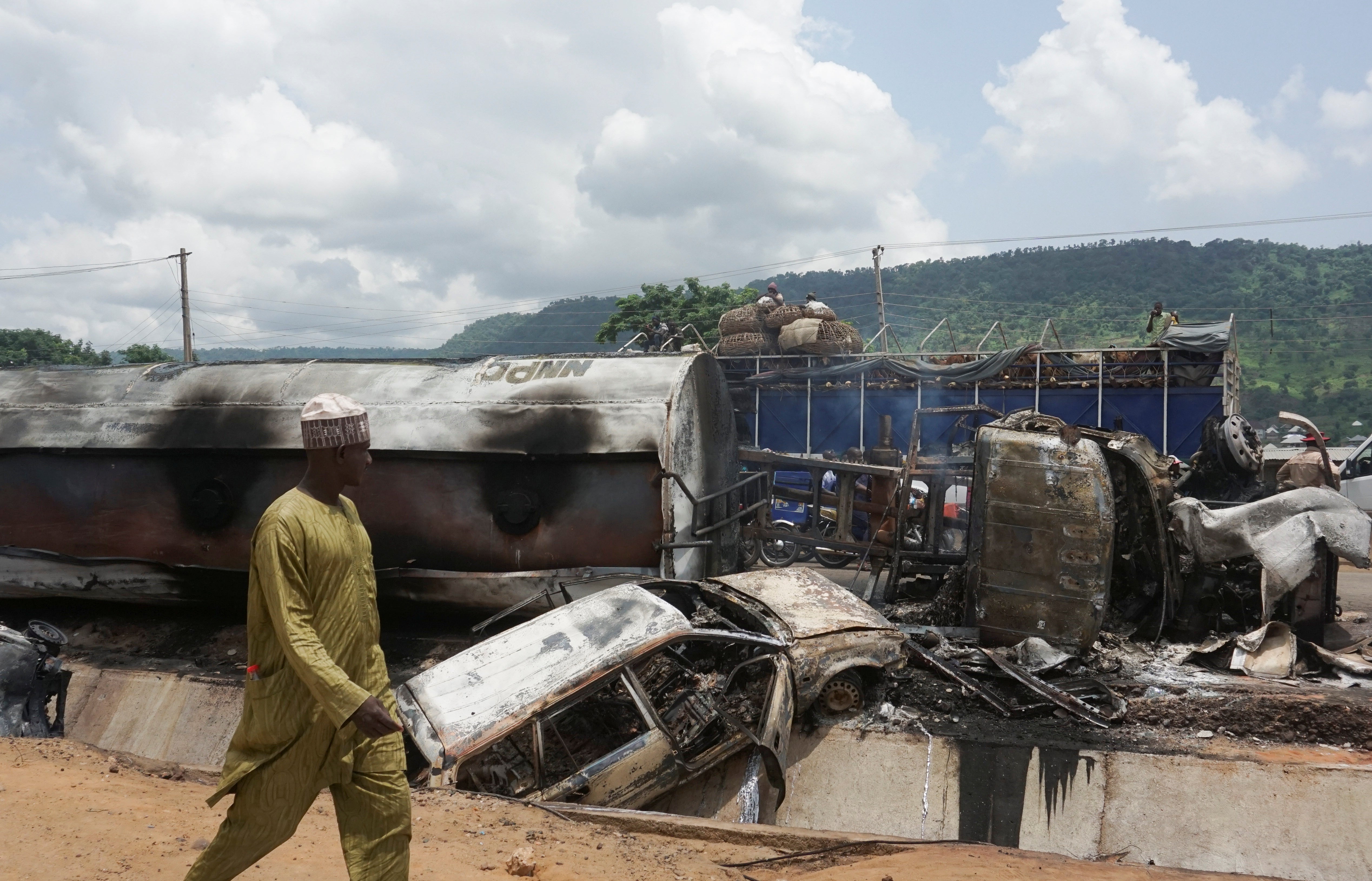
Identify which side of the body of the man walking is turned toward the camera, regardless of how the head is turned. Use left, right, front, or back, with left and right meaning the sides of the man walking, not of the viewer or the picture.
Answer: right

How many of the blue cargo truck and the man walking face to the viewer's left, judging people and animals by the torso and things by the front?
1

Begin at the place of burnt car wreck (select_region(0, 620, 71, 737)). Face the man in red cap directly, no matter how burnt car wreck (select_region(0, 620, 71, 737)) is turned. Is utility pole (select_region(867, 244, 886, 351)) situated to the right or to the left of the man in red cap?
left
